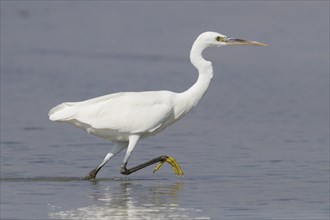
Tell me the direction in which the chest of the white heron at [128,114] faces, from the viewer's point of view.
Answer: to the viewer's right
